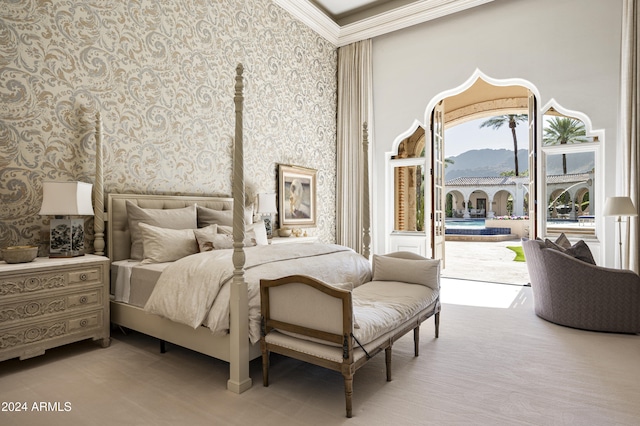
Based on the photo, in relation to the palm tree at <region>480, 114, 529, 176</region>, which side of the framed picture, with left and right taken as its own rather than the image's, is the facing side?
left

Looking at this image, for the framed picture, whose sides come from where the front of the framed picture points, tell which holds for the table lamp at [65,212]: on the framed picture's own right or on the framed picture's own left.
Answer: on the framed picture's own right

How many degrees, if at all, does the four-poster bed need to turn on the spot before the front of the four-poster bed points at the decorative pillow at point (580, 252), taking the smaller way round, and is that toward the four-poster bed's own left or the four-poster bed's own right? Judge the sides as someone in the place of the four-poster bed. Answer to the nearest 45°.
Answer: approximately 45° to the four-poster bed's own left

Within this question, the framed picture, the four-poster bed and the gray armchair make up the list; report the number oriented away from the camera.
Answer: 0

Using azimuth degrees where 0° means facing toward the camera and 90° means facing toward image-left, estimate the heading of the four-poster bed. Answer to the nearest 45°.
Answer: approximately 315°

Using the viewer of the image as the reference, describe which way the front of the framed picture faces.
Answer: facing the viewer and to the right of the viewer
